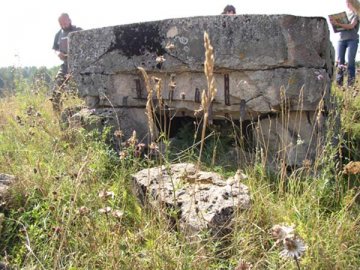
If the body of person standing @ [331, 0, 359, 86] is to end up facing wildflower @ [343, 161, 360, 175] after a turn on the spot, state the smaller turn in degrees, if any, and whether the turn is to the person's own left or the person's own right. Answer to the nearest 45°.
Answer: approximately 45° to the person's own left

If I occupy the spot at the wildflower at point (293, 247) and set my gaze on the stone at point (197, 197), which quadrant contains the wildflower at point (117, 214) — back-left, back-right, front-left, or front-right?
front-left

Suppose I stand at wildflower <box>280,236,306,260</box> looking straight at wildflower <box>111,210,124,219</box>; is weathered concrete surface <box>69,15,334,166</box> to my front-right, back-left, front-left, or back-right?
front-right

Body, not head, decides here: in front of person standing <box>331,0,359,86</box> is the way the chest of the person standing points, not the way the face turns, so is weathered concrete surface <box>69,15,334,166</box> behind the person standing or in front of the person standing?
in front

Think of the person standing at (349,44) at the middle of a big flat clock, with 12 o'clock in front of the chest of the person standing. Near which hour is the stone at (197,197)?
The stone is roughly at 11 o'clock from the person standing.

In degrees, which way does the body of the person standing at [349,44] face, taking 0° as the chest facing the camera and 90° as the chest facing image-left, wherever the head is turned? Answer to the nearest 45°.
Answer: approximately 45°

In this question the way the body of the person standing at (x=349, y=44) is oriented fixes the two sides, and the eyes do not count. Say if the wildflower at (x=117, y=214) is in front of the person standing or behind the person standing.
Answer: in front
